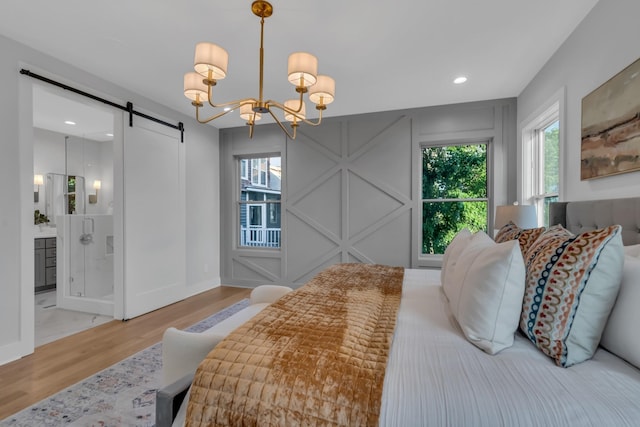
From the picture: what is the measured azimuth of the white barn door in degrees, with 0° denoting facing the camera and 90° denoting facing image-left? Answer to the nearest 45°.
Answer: approximately 315°

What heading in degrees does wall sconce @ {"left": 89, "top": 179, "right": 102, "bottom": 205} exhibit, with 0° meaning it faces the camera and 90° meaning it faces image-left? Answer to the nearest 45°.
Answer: approximately 315°

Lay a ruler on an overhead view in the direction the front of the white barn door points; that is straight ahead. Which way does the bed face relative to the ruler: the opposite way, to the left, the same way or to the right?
the opposite way

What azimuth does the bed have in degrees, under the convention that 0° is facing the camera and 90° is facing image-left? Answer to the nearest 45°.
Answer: approximately 90°
